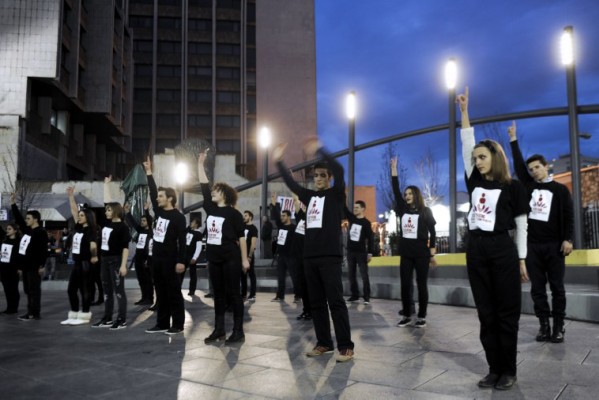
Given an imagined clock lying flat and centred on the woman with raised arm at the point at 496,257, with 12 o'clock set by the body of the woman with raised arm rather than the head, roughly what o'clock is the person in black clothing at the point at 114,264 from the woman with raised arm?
The person in black clothing is roughly at 2 o'clock from the woman with raised arm.

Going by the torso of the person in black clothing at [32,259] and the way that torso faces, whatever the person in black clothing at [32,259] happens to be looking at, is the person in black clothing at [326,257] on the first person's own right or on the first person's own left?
on the first person's own left

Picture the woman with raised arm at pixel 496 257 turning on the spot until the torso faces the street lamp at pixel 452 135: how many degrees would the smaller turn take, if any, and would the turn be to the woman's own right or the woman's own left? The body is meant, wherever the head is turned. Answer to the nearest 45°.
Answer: approximately 135° to the woman's own right

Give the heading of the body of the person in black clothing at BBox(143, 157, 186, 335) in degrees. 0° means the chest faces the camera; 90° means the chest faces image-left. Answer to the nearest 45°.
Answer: approximately 45°

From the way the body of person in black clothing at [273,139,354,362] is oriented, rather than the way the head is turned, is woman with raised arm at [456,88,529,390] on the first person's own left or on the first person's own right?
on the first person's own left

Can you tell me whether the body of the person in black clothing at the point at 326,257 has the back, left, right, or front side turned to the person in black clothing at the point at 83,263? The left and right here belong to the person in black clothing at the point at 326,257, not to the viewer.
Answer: right
